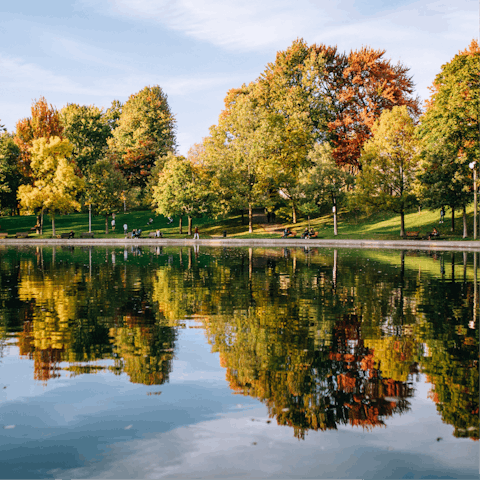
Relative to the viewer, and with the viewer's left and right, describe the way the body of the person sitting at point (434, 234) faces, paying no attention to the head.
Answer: facing the viewer and to the left of the viewer
